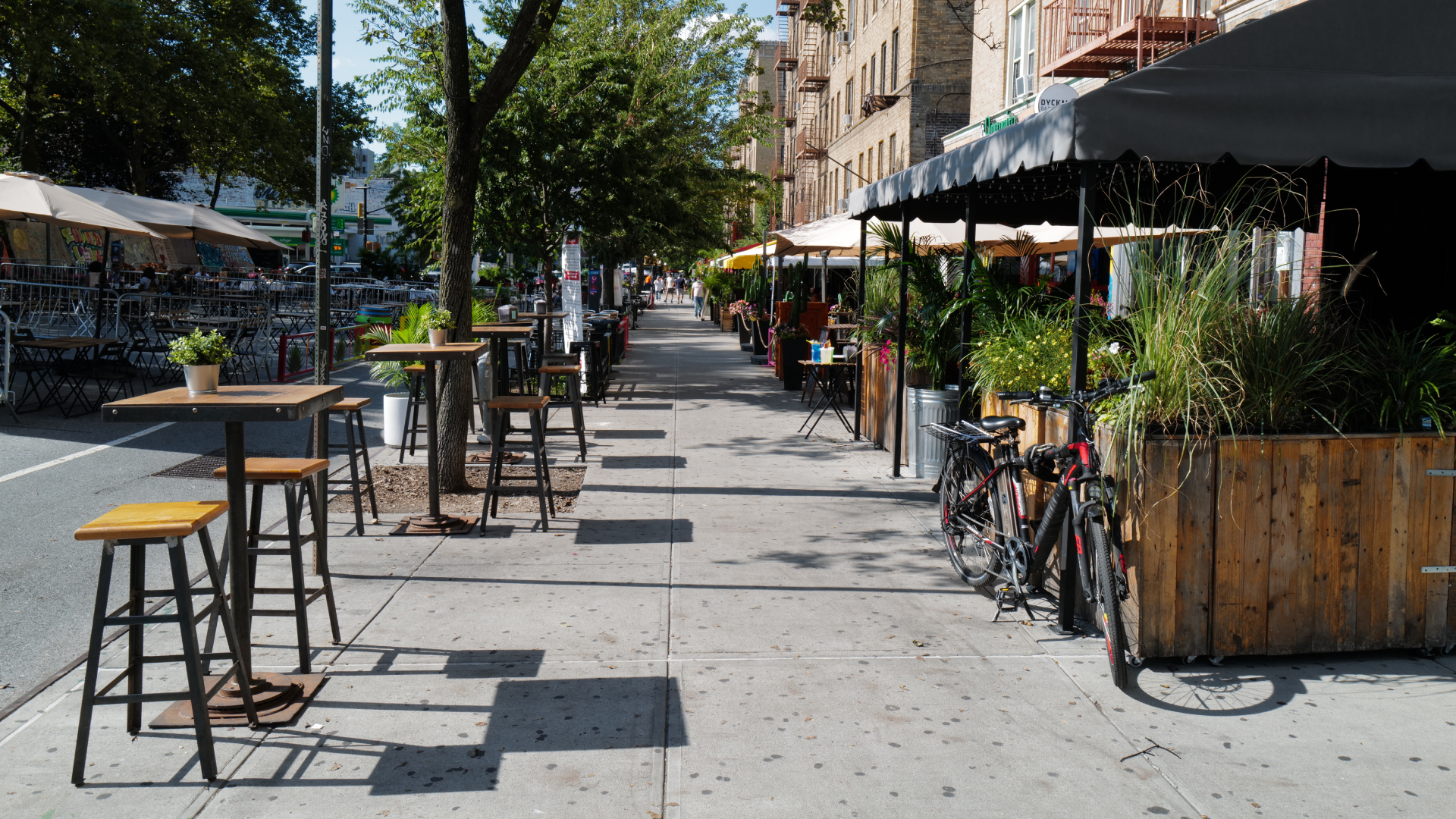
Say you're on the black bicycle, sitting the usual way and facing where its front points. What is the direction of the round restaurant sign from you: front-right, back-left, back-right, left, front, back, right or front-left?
back-left

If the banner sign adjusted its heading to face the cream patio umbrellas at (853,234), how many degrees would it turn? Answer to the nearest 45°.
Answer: approximately 45° to its left

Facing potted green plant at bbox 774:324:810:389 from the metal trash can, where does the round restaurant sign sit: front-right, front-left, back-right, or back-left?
front-right

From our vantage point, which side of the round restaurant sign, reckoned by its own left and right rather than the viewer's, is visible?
front

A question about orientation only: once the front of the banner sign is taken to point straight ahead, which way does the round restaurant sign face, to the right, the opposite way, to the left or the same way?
the same way

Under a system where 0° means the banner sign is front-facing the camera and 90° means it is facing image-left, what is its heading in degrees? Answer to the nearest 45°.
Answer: approximately 0°

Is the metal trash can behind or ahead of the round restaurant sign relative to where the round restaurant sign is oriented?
ahead

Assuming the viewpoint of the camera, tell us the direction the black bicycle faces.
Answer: facing the viewer and to the right of the viewer

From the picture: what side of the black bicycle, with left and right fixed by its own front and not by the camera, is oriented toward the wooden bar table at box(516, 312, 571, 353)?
back

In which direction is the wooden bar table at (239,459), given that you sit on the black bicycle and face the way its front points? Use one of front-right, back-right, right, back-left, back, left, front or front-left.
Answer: right

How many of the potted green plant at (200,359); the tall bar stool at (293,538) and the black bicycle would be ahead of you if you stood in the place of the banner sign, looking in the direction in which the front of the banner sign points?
3

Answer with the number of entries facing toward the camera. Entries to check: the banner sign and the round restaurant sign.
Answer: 2

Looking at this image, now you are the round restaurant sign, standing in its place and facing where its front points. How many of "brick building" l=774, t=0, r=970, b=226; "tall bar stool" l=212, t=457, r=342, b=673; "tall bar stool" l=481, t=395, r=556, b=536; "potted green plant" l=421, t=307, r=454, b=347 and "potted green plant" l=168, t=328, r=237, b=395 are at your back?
1

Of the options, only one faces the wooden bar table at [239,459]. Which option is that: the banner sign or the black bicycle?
the banner sign

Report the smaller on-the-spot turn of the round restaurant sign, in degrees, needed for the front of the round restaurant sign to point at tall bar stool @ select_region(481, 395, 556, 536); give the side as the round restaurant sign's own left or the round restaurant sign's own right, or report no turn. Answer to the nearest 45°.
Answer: approximately 45° to the round restaurant sign's own right

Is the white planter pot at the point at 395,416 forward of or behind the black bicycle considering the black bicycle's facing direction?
behind

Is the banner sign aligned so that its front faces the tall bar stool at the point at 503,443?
yes
